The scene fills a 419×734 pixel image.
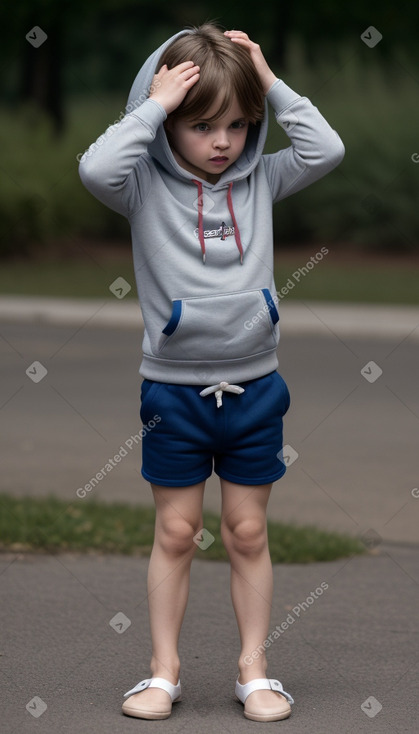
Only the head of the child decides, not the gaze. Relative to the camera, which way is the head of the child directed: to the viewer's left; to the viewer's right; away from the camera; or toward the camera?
toward the camera

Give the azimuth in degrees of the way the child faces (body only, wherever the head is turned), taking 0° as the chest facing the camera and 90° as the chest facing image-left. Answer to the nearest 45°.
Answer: approximately 0°
